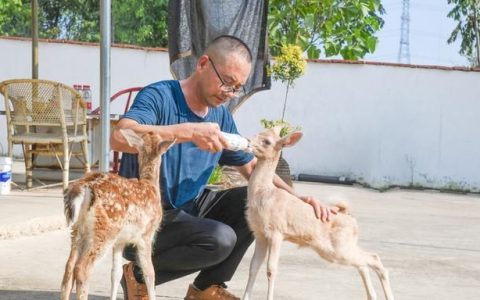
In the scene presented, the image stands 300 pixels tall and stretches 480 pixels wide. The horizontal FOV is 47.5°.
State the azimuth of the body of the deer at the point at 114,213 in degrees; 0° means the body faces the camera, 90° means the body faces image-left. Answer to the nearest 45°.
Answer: approximately 225°

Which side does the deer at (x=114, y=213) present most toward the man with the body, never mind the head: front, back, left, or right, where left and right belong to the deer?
front

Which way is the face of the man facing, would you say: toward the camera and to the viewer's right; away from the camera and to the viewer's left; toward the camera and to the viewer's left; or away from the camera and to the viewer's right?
toward the camera and to the viewer's right

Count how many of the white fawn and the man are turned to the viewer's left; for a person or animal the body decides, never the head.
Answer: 1

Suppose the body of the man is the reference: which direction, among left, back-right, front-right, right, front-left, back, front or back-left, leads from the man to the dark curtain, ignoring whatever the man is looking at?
back-left

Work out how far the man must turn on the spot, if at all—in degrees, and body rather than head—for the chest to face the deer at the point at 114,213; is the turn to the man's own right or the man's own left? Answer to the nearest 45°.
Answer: approximately 90° to the man's own right

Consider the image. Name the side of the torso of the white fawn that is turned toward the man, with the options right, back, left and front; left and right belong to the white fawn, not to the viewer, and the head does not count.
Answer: front

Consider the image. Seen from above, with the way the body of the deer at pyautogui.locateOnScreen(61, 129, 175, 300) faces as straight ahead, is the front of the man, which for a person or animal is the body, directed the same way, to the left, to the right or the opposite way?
to the right

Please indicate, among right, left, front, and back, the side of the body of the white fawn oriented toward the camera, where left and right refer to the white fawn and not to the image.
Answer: left

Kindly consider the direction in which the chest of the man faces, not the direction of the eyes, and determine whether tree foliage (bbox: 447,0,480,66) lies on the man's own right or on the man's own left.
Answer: on the man's own left

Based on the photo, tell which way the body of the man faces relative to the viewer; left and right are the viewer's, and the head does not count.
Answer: facing the viewer and to the right of the viewer

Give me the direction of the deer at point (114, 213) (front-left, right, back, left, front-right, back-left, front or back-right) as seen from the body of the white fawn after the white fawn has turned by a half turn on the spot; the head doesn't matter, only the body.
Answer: back-right

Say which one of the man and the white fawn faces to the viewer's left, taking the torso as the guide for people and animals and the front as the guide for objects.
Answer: the white fawn
